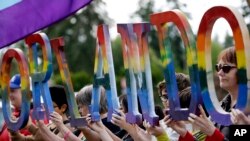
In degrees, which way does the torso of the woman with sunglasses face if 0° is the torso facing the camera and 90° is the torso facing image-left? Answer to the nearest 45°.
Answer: approximately 45°

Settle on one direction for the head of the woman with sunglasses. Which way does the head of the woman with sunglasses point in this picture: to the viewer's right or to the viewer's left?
to the viewer's left

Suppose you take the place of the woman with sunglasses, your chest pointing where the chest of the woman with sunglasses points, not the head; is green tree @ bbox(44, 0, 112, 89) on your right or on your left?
on your right

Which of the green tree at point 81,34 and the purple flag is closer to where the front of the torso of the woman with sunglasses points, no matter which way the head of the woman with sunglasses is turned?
the purple flag

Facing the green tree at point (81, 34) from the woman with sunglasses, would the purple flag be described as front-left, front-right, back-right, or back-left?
front-left
